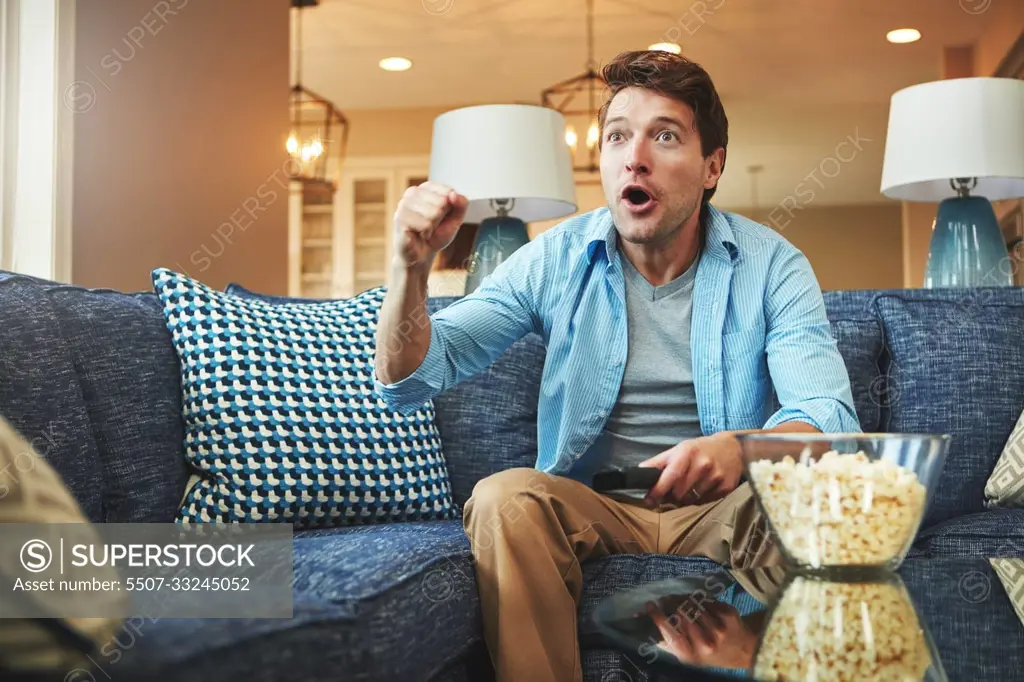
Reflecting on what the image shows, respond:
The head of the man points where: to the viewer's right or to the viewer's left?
to the viewer's left

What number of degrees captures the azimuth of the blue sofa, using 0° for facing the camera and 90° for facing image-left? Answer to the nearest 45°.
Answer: approximately 0°

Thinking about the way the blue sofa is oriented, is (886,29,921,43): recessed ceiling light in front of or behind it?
behind

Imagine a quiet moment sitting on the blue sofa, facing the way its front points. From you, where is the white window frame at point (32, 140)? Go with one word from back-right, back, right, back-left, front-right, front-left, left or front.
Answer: back-right

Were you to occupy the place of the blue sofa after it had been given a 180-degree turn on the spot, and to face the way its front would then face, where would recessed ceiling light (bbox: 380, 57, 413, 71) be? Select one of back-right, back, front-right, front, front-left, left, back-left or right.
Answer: front

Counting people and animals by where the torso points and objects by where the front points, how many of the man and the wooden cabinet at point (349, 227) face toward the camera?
2

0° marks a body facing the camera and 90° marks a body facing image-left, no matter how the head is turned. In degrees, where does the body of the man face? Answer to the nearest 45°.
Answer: approximately 0°

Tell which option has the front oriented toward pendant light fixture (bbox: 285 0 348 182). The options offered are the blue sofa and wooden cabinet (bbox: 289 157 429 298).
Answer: the wooden cabinet

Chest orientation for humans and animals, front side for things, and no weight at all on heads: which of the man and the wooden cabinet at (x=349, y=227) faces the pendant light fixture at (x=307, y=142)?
the wooden cabinet

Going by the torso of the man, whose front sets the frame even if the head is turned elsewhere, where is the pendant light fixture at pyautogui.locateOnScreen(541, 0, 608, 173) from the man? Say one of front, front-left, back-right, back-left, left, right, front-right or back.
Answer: back
